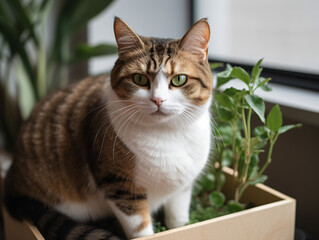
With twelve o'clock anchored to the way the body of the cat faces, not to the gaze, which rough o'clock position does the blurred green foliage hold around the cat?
The blurred green foliage is roughly at 7 o'clock from the cat.

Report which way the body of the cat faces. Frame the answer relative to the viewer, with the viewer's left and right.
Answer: facing the viewer and to the right of the viewer
